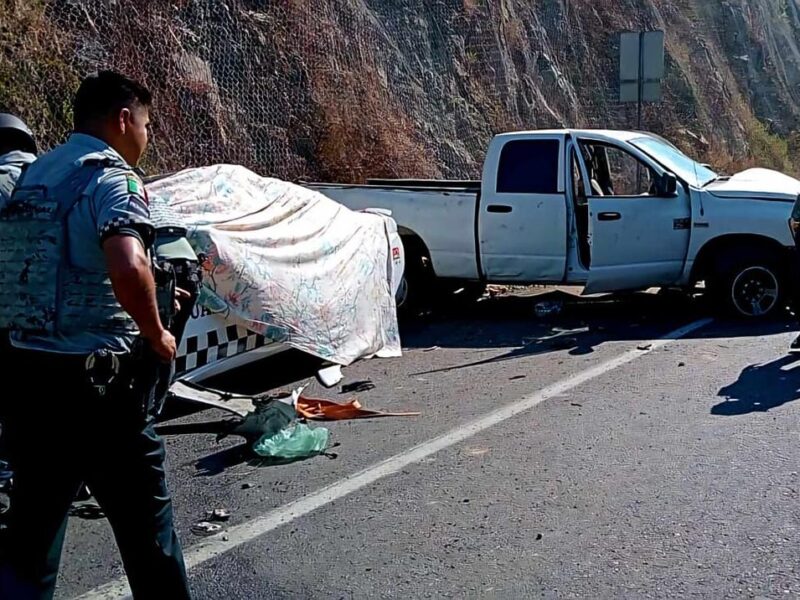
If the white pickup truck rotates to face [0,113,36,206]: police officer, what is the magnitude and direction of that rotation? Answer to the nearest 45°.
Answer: approximately 135° to its right

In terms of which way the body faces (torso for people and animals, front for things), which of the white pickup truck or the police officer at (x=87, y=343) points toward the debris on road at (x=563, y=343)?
the police officer

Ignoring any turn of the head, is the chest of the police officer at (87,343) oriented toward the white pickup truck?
yes

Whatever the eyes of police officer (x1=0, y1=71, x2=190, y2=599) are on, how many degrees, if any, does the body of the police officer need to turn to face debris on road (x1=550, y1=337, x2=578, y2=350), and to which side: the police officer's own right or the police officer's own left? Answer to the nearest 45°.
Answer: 0° — they already face it

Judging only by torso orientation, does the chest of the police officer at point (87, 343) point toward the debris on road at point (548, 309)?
yes

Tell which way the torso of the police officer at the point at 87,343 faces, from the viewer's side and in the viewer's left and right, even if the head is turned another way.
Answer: facing away from the viewer and to the right of the viewer

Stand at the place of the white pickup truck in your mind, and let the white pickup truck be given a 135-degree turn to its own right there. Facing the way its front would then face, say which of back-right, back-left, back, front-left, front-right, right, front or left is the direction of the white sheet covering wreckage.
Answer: front

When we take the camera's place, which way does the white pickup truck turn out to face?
facing to the right of the viewer
